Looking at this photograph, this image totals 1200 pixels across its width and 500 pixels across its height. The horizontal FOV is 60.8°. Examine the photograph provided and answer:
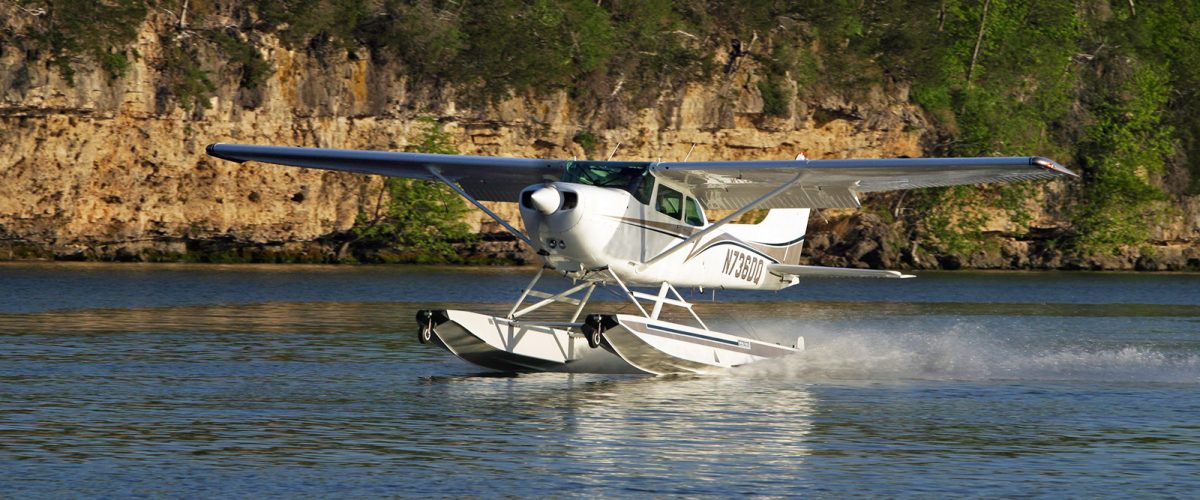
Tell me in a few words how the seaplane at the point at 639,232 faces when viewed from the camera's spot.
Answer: facing the viewer and to the left of the viewer

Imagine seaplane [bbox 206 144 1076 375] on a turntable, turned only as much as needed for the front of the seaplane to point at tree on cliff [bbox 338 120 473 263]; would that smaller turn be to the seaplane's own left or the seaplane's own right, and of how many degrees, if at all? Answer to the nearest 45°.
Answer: approximately 135° to the seaplane's own right
